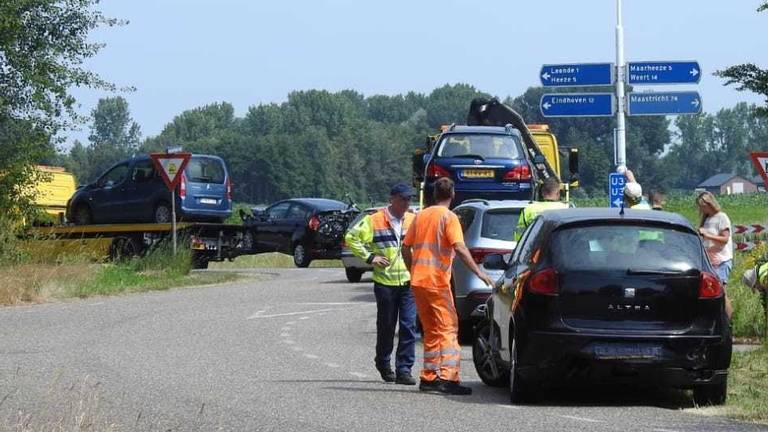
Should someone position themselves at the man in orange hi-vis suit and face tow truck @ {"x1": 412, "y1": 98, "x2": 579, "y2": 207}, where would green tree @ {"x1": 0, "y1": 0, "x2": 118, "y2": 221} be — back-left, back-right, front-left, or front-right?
front-left

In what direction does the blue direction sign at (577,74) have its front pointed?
toward the camera

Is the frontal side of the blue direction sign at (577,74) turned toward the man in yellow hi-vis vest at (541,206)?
yes

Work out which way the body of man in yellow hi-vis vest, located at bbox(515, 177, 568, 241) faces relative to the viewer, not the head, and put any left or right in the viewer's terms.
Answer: facing away from the viewer

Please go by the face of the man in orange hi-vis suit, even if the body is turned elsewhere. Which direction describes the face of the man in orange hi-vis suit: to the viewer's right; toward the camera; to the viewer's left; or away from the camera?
away from the camera

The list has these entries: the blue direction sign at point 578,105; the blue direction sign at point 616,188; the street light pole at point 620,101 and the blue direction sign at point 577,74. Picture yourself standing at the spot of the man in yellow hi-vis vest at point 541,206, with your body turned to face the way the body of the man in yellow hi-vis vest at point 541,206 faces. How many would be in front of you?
4

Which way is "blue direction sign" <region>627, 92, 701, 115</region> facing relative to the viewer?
toward the camera

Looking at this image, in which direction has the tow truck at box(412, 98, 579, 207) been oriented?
away from the camera

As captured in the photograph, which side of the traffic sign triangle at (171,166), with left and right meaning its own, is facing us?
front

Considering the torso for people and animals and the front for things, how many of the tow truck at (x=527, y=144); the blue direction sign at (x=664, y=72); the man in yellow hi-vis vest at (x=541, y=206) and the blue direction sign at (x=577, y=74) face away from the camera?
2

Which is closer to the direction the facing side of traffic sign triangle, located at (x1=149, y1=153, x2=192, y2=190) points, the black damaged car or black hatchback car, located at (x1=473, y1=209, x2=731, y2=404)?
the black hatchback car

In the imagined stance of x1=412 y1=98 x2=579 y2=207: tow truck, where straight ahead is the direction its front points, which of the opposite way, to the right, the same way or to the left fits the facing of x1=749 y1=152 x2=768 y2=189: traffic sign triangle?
the opposite way

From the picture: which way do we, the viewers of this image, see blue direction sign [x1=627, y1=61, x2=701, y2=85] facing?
facing the viewer

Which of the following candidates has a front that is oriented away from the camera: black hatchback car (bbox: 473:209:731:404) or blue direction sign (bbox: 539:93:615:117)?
the black hatchback car
